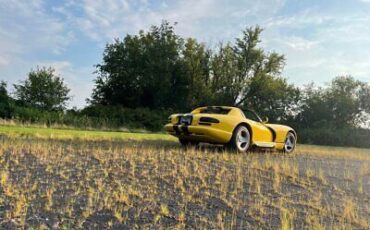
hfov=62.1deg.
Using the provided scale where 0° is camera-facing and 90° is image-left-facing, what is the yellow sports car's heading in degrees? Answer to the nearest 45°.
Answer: approximately 225°

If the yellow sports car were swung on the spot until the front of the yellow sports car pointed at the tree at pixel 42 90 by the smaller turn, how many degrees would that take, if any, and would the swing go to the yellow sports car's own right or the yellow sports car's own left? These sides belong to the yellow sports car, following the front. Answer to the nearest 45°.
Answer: approximately 90° to the yellow sports car's own left

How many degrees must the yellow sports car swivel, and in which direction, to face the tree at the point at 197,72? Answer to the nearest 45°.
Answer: approximately 45° to its left

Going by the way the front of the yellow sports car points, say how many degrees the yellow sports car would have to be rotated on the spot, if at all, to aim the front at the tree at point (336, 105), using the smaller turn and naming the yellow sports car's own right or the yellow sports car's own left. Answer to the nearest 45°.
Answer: approximately 45° to the yellow sports car's own left

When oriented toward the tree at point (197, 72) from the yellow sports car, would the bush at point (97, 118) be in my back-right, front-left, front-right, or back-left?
front-left

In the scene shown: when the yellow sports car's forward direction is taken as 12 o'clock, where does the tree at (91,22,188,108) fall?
The tree is roughly at 10 o'clock from the yellow sports car.

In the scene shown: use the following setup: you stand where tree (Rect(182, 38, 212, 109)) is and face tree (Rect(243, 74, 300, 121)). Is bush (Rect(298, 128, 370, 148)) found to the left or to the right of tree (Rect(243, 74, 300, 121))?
right

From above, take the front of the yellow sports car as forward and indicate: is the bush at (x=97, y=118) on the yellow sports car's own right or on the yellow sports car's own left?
on the yellow sports car's own left

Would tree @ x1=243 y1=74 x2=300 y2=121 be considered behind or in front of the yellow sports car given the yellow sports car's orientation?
in front

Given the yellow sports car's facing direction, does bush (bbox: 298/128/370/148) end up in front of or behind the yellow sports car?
in front
